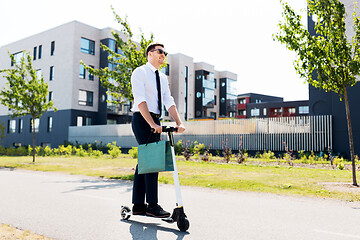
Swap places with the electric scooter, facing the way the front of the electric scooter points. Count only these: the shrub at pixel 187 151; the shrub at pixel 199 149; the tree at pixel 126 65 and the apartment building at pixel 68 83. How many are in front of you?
0

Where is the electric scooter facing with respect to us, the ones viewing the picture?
facing the viewer and to the right of the viewer

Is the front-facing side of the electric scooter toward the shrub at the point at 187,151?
no

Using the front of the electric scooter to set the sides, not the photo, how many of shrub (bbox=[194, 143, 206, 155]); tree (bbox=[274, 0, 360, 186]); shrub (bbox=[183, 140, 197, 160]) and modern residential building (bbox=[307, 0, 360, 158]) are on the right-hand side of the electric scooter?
0

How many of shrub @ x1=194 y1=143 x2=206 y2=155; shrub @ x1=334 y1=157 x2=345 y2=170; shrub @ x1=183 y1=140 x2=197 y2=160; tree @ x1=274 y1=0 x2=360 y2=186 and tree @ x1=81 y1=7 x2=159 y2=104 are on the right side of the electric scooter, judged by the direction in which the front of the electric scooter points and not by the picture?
0

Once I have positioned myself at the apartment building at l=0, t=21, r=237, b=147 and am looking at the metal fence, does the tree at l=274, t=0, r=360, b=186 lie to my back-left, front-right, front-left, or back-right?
front-right

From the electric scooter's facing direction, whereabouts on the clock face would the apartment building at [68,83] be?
The apartment building is roughly at 7 o'clock from the electric scooter.

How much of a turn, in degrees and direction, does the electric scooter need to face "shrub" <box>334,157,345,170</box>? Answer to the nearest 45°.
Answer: approximately 90° to its left

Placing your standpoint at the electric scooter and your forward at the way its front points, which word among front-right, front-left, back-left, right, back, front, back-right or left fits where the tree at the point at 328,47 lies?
left

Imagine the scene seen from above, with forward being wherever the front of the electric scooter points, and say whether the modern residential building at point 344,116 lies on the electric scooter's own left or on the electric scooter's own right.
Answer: on the electric scooter's own left

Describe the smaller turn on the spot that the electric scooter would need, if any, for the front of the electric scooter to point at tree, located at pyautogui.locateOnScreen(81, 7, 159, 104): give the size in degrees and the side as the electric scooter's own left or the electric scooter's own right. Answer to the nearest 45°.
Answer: approximately 135° to the electric scooter's own left

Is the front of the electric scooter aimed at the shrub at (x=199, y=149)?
no

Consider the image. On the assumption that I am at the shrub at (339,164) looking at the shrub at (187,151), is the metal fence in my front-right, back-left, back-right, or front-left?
front-right

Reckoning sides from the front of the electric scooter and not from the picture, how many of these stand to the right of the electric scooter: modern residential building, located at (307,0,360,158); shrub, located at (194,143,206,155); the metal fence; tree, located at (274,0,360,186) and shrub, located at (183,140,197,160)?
0

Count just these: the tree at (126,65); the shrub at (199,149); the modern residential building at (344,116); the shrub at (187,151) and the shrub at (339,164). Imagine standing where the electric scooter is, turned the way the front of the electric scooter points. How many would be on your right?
0
